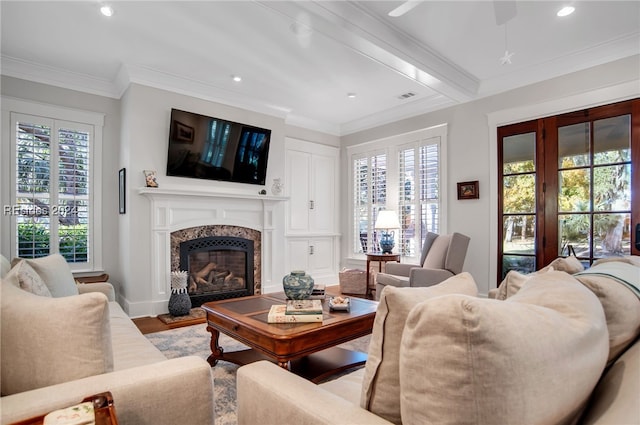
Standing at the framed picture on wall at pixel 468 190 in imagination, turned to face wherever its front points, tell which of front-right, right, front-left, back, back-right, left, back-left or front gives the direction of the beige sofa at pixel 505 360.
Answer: front-left

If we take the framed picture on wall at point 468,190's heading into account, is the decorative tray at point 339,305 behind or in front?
in front

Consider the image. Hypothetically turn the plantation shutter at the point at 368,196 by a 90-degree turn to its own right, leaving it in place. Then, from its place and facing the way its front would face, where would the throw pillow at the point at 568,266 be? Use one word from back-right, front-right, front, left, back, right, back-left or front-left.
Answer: back-left

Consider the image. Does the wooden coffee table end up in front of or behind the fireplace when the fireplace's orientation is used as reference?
in front

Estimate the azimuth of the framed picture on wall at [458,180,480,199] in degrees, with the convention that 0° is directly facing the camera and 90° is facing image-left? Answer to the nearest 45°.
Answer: approximately 45°

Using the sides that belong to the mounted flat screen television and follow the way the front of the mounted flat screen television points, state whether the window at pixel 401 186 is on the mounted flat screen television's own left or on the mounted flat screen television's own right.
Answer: on the mounted flat screen television's own left
